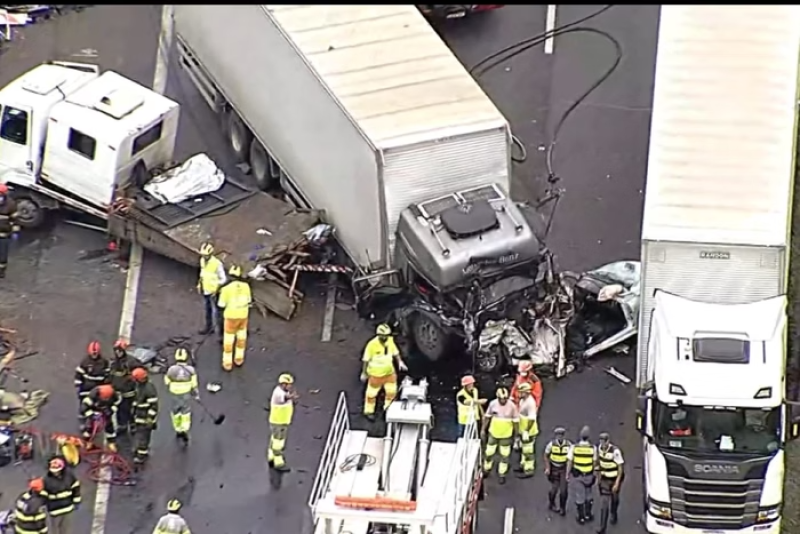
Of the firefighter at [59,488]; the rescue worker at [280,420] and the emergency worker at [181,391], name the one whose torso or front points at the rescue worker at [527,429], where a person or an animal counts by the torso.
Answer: the rescue worker at [280,420]

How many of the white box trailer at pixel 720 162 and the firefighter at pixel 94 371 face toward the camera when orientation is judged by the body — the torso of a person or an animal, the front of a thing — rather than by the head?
2
